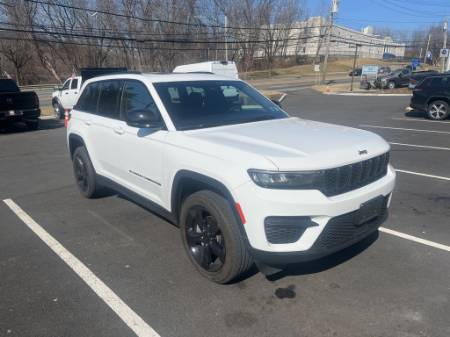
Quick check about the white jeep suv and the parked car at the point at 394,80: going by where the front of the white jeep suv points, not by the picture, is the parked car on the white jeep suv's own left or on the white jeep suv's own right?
on the white jeep suv's own left

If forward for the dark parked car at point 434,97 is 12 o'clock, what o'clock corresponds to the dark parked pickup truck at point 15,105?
the dark parked pickup truck at point 15,105 is roughly at 5 o'clock from the dark parked car at point 434,97.

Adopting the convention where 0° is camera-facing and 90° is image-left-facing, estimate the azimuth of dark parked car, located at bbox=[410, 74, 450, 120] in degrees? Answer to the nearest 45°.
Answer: approximately 270°

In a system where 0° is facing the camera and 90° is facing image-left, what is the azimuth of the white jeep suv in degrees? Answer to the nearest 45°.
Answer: approximately 315°

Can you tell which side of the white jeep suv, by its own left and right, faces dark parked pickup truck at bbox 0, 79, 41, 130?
back

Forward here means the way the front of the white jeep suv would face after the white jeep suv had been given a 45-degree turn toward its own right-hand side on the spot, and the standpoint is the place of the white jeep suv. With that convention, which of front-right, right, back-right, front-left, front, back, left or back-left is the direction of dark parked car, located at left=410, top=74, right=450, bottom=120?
back-left

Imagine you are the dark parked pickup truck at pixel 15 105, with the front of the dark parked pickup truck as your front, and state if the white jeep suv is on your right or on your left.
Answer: on your right

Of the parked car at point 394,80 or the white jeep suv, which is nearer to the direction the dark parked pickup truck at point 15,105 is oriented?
the parked car
